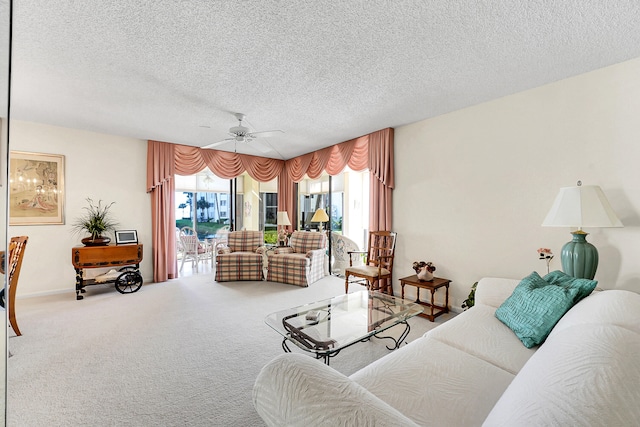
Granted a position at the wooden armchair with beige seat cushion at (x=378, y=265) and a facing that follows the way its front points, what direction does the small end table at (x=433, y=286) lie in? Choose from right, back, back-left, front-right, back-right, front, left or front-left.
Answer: left

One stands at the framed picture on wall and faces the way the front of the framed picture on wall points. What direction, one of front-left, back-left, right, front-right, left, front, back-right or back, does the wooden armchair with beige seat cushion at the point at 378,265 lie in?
front-left

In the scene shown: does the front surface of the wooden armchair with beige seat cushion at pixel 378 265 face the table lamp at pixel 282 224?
no

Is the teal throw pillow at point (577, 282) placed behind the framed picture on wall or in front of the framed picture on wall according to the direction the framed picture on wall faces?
in front

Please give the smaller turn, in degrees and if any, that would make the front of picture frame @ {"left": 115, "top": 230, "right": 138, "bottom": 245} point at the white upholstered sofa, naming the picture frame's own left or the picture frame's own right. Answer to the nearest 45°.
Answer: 0° — it already faces it

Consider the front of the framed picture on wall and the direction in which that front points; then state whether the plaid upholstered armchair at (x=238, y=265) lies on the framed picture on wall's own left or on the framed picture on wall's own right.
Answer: on the framed picture on wall's own left

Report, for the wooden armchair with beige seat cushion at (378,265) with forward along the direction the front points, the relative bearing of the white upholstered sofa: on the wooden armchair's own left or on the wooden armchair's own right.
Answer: on the wooden armchair's own left

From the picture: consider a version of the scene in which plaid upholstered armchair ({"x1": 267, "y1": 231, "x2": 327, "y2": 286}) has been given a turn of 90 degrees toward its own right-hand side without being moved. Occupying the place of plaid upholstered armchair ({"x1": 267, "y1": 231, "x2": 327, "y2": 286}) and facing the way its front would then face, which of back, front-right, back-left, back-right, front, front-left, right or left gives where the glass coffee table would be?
back-left

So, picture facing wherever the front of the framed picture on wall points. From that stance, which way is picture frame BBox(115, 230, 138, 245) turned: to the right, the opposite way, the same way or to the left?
the same way

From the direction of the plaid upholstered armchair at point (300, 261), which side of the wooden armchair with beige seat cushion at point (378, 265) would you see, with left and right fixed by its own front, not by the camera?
right

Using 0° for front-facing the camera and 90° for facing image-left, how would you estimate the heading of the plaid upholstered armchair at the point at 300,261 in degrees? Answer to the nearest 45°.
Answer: approximately 45°

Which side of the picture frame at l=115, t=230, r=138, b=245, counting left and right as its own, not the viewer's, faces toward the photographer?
front

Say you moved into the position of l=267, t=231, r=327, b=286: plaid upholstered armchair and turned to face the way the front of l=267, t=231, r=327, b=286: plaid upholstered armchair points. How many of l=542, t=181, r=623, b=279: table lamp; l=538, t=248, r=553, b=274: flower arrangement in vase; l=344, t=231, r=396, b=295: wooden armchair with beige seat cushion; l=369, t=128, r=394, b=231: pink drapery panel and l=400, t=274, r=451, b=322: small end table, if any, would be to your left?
5

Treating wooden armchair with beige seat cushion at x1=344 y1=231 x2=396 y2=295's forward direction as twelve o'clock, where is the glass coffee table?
The glass coffee table is roughly at 11 o'clock from the wooden armchair with beige seat cushion.

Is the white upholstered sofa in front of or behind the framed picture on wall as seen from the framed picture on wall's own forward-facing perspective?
in front

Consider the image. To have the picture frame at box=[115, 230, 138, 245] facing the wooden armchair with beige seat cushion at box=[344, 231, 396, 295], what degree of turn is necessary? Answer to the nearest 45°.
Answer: approximately 45° to its left

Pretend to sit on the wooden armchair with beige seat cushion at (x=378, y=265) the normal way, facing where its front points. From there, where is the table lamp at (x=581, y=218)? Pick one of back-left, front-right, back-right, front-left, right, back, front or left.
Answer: left

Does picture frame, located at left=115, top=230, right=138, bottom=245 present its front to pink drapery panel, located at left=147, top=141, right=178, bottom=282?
no
